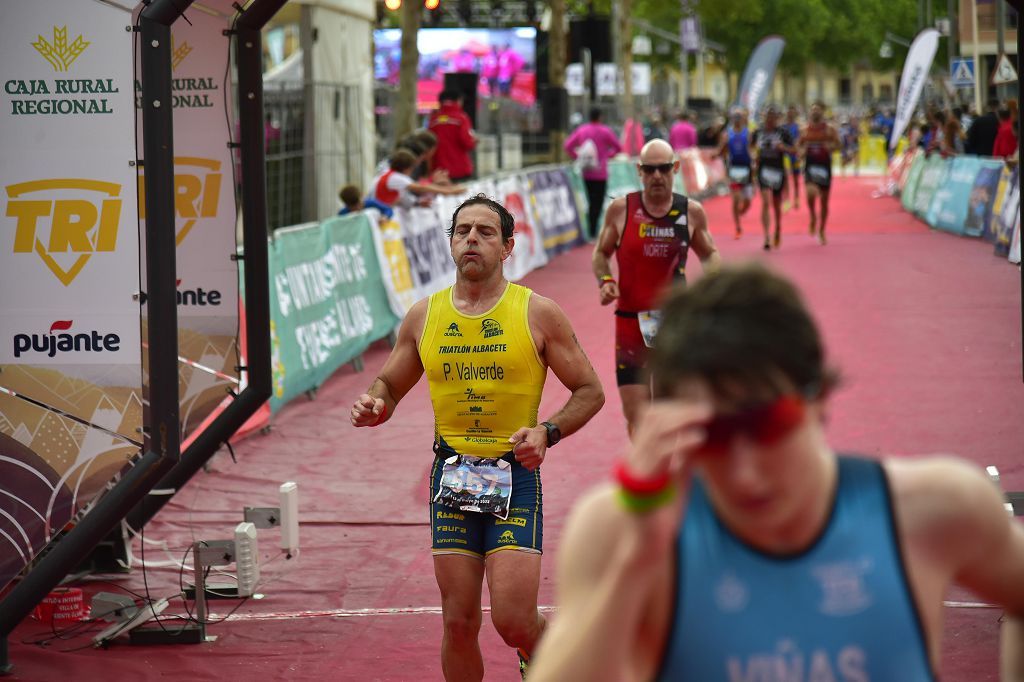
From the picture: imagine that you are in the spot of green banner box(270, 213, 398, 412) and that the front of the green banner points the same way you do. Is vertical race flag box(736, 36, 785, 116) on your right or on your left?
on your left

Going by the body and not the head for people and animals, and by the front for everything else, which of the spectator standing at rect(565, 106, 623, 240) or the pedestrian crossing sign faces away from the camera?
the spectator standing

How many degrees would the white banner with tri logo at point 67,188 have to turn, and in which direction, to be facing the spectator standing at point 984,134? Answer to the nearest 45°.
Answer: approximately 135° to its left

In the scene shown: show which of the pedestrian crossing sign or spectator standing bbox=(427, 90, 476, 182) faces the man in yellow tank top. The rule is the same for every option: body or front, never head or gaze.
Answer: the pedestrian crossing sign

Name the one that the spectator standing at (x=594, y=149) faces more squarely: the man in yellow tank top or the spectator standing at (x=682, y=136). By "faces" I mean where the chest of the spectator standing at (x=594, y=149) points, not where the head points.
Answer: the spectator standing

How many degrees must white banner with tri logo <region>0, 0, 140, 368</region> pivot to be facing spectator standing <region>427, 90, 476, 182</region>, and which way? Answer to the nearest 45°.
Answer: approximately 180°

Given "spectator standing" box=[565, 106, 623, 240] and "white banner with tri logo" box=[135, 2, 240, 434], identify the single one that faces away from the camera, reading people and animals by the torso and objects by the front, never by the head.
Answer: the spectator standing

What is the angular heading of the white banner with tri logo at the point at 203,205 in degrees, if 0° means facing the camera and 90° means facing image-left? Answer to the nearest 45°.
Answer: approximately 0°
